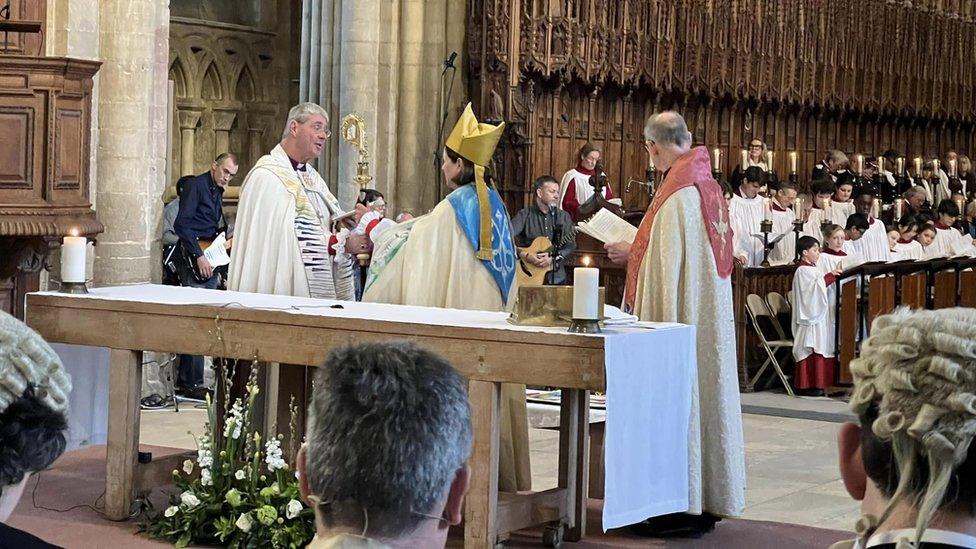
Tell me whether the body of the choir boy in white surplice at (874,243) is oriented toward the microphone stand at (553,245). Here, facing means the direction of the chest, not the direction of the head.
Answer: yes

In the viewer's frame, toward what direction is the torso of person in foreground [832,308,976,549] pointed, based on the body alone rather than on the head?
away from the camera

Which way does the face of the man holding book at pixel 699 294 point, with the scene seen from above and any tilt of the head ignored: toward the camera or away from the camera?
away from the camera

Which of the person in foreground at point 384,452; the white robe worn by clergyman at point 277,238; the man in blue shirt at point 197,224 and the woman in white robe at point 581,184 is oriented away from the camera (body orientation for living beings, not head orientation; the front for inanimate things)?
the person in foreground

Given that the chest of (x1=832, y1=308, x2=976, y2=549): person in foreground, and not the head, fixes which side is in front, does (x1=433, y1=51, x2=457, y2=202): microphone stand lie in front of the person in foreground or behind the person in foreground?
in front

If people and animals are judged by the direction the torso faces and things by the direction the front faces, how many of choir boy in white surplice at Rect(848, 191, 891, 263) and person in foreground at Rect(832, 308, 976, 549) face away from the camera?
1

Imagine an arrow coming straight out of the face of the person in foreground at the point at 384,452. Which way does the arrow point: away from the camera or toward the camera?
away from the camera

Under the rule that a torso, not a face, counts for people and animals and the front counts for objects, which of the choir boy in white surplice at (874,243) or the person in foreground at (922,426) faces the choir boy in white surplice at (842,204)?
the person in foreground

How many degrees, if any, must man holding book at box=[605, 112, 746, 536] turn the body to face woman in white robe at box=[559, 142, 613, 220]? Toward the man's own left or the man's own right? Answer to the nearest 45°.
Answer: approximately 45° to the man's own right

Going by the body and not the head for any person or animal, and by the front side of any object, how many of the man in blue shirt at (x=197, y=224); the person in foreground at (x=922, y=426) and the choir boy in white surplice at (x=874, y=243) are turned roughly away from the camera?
1

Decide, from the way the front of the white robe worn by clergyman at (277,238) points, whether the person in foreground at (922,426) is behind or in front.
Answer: in front

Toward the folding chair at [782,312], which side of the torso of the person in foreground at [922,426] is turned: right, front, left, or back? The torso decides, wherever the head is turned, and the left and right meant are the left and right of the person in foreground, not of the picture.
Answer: front

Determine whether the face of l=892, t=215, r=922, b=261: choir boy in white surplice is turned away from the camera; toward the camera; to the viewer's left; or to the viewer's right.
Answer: toward the camera

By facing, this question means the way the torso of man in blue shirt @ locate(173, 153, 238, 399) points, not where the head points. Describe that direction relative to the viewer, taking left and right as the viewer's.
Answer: facing the viewer and to the right of the viewer

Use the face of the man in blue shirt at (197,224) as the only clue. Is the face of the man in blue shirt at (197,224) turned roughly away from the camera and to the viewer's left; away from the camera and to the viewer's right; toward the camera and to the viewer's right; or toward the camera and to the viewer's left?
toward the camera and to the viewer's right

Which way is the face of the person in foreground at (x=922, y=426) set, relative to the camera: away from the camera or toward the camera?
away from the camera

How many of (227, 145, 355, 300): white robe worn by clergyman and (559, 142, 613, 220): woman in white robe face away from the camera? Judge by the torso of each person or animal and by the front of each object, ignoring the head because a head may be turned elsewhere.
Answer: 0
